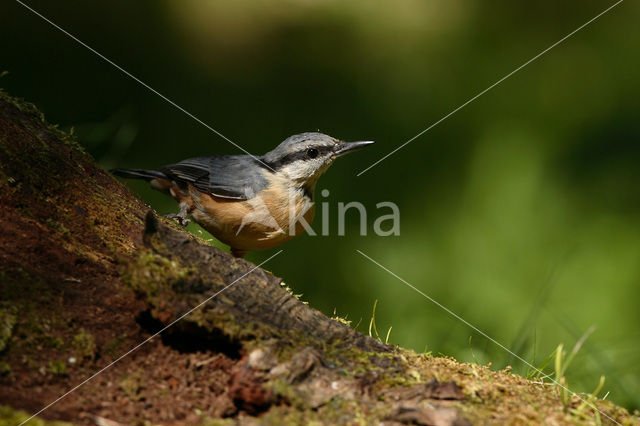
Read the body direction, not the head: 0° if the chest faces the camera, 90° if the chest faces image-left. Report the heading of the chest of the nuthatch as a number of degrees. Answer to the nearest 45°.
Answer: approximately 270°
